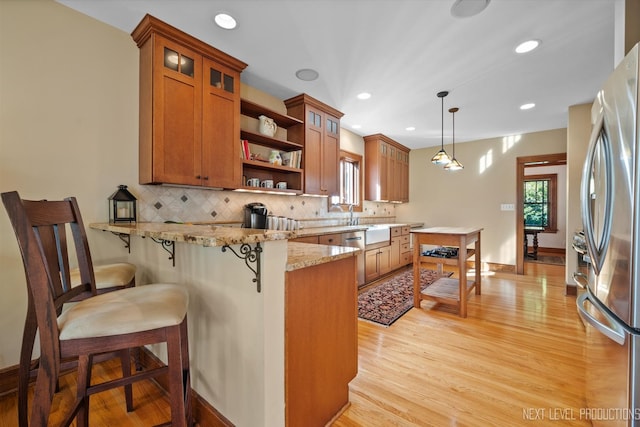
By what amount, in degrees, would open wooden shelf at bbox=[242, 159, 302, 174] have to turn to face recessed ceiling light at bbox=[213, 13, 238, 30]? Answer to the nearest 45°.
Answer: approximately 45° to its right

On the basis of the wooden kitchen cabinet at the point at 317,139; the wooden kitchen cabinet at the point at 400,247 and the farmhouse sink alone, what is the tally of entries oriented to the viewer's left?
0

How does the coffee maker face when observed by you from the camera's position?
facing the viewer and to the right of the viewer

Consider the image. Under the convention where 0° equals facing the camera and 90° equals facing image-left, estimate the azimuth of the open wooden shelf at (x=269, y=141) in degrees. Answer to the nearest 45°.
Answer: approximately 315°

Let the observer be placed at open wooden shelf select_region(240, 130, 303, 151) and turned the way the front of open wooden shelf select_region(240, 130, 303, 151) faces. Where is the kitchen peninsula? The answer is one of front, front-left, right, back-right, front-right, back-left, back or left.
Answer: front-right

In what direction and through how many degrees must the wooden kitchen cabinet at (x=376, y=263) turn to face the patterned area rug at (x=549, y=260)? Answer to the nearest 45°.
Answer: approximately 90° to its left

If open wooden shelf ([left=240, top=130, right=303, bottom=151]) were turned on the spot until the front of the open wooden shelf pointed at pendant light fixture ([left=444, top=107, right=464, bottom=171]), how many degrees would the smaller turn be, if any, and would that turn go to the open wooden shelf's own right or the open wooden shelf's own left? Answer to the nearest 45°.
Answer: approximately 45° to the open wooden shelf's own left

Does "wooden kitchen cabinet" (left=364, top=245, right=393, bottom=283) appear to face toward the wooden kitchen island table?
yes

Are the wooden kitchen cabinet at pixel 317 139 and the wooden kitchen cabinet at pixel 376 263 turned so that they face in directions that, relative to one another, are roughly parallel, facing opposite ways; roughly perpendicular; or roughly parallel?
roughly parallel

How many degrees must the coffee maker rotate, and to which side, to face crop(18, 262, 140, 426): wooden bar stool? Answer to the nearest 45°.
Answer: approximately 90° to its right

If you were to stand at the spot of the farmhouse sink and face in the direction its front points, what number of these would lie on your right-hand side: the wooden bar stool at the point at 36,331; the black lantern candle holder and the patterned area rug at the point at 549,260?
2

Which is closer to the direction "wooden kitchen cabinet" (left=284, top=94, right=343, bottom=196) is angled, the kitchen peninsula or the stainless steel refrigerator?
the stainless steel refrigerator

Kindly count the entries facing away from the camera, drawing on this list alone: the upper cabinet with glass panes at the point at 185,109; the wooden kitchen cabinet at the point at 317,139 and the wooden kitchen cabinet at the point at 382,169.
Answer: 0
